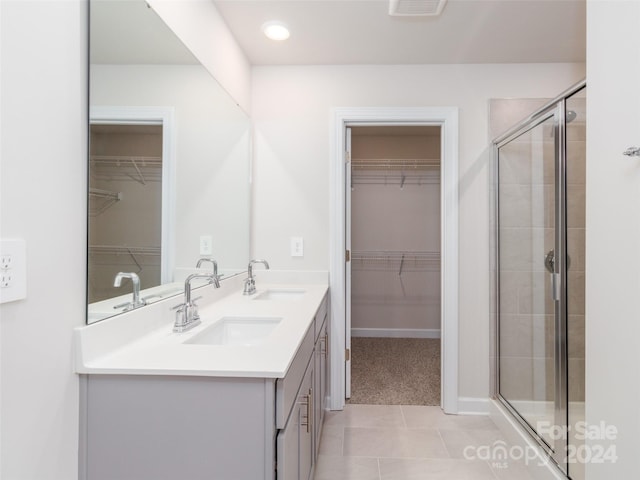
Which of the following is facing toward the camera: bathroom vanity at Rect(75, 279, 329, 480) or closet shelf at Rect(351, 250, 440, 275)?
the closet shelf

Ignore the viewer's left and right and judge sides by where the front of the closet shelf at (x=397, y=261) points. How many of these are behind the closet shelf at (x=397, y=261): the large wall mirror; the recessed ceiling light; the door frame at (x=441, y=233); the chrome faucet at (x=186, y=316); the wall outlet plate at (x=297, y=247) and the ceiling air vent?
0

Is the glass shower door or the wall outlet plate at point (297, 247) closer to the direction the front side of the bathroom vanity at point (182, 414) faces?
the glass shower door

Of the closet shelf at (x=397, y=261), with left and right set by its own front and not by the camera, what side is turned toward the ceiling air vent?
front

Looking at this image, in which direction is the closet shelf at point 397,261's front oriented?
toward the camera

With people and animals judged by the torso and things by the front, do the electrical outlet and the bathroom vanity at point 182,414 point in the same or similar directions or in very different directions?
same or similar directions

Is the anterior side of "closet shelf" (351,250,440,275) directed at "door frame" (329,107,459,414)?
yes

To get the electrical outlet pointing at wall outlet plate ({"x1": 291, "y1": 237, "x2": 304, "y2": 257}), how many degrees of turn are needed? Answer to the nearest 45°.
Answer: approximately 90° to its left

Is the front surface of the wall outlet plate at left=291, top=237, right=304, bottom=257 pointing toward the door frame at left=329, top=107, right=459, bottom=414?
no

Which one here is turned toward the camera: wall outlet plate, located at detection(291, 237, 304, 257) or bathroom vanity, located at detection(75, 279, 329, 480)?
the wall outlet plate

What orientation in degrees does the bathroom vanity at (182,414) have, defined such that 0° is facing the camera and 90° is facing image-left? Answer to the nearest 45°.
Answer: approximately 270°

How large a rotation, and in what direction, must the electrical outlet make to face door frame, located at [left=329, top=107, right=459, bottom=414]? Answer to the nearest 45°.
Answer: approximately 45° to its left

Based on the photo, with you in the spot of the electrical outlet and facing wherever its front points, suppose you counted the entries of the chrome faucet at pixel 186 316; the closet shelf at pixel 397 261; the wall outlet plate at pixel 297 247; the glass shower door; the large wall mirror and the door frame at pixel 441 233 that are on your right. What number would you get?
0

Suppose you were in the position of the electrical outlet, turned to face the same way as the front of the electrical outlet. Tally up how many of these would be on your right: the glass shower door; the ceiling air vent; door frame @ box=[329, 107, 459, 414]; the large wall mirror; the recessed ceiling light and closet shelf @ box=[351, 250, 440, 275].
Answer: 0

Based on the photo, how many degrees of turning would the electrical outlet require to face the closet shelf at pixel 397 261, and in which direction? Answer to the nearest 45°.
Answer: approximately 90° to its left

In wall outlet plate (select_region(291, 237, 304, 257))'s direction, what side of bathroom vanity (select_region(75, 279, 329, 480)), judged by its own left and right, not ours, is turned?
left

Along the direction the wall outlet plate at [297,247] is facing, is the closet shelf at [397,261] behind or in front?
behind
